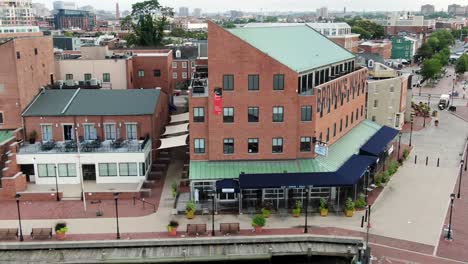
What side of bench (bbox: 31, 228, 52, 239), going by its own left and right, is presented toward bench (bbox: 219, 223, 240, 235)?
left

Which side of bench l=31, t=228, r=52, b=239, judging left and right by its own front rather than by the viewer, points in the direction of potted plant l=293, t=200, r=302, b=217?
left

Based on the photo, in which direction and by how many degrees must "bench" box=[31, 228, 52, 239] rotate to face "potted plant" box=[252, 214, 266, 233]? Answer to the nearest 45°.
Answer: approximately 90° to its left

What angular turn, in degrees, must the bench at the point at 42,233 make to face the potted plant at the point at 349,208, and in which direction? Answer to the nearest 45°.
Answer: approximately 90° to its left

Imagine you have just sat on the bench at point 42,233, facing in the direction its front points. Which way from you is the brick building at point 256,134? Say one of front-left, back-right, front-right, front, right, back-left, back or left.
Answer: left

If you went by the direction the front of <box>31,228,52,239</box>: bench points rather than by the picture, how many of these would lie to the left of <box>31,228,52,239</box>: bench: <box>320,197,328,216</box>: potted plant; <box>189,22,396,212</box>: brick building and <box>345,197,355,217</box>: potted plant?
3

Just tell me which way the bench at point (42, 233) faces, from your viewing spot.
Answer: facing the viewer

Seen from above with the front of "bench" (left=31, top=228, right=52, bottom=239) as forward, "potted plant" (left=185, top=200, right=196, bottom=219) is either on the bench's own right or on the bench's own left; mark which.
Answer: on the bench's own left

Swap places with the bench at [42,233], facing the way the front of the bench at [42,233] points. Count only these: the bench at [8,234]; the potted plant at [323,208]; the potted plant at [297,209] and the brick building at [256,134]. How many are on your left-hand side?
3
